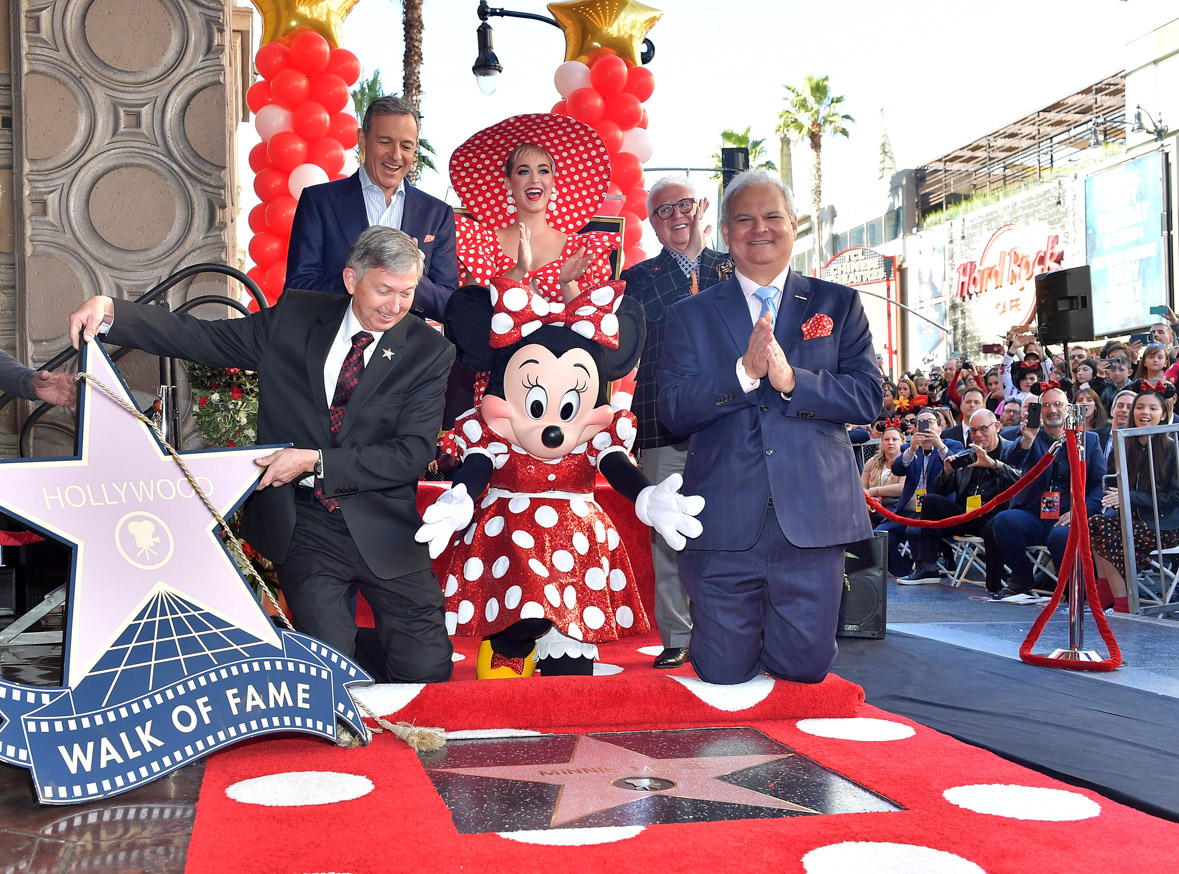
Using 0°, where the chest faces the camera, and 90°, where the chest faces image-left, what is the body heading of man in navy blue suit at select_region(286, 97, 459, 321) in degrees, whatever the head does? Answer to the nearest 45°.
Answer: approximately 0°

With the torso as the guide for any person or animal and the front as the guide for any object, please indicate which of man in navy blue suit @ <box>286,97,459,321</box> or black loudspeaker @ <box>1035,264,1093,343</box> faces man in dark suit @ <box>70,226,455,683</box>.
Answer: the man in navy blue suit

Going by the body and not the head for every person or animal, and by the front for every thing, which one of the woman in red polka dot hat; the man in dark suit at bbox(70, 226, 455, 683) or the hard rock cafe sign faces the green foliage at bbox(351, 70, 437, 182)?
the hard rock cafe sign

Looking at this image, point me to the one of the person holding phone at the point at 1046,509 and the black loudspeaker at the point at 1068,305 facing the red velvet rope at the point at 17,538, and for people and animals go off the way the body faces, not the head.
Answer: the person holding phone

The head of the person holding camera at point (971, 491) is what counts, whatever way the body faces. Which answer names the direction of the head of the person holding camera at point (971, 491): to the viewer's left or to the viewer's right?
to the viewer's left

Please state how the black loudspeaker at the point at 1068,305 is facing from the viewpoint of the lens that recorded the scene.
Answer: facing away from the viewer and to the right of the viewer

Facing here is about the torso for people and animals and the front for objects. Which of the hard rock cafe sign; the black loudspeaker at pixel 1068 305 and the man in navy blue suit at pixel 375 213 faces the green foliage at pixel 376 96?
the hard rock cafe sign

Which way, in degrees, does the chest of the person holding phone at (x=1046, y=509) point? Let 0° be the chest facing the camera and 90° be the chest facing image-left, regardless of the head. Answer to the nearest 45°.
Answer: approximately 45°

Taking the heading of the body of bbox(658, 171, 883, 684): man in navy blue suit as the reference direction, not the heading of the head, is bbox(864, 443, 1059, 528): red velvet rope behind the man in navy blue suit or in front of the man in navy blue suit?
behind
